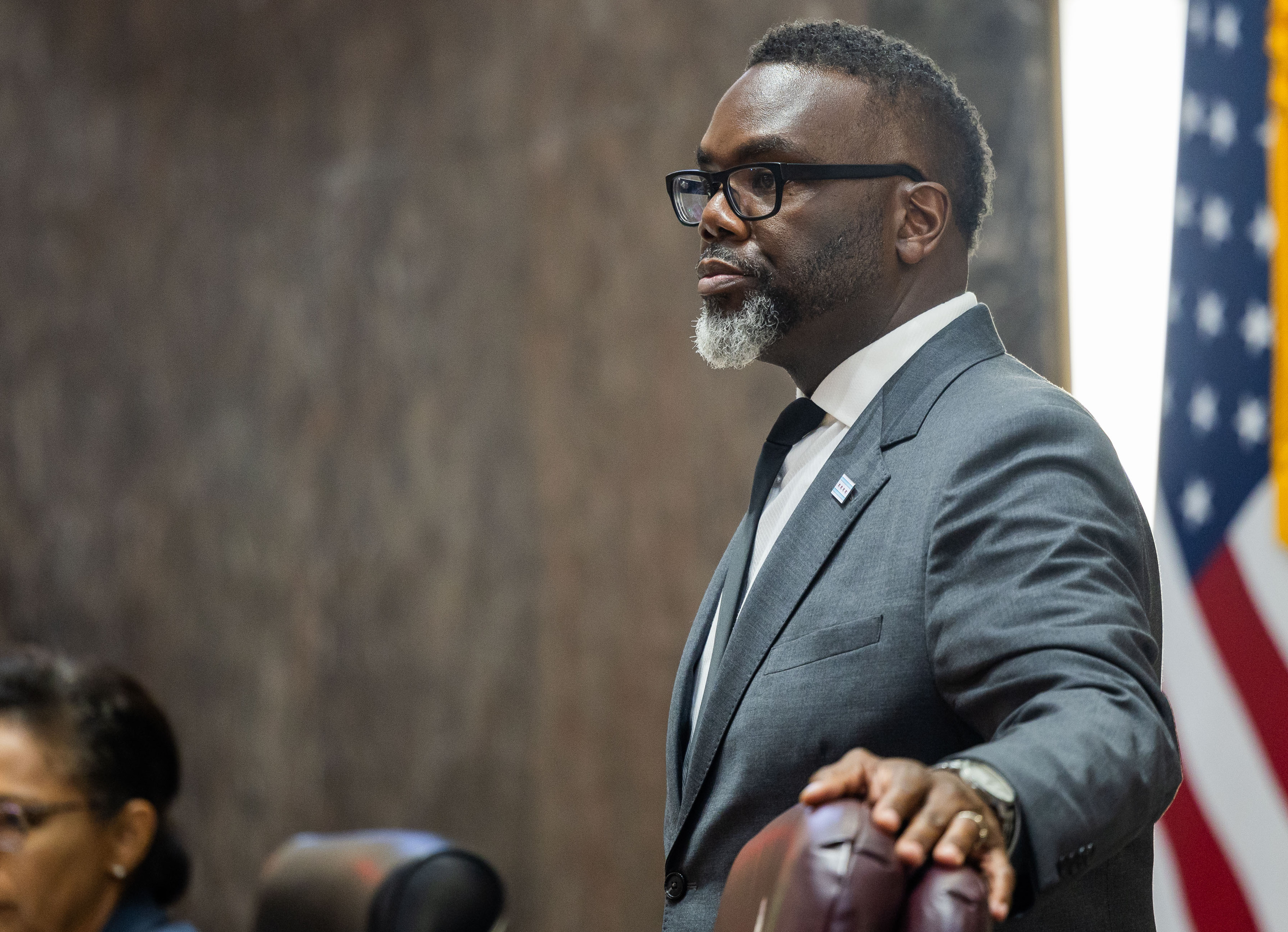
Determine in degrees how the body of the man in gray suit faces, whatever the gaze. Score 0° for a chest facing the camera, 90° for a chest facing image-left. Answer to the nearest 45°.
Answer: approximately 45°

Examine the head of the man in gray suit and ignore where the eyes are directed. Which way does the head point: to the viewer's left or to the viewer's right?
to the viewer's left
